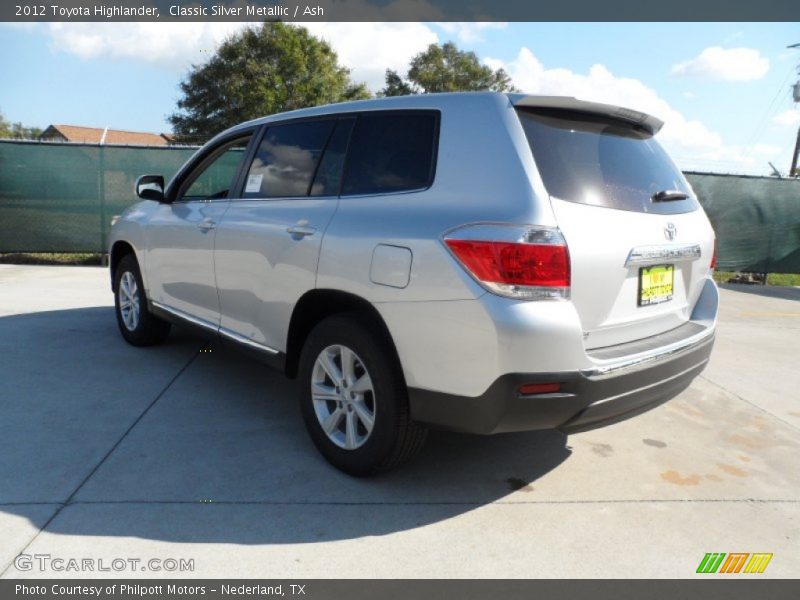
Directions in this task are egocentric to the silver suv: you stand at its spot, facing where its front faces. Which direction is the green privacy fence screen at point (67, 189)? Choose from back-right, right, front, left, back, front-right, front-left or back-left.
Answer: front

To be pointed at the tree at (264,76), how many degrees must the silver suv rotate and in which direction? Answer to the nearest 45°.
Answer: approximately 45° to its right

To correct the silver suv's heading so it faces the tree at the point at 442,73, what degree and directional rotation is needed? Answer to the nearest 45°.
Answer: approximately 45° to its right

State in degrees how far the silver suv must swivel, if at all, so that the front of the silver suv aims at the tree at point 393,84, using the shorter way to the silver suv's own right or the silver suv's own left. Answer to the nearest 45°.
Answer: approximately 45° to the silver suv's own right

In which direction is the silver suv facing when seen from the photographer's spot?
facing away from the viewer and to the left of the viewer

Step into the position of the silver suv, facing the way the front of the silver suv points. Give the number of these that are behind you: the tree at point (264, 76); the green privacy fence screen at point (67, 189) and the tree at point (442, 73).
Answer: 0

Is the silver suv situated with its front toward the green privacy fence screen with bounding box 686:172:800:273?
no

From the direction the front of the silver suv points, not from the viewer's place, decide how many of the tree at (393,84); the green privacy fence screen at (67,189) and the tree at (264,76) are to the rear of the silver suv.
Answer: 0

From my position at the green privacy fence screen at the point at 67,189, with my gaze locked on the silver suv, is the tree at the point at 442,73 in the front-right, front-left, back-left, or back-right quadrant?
back-left
